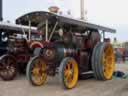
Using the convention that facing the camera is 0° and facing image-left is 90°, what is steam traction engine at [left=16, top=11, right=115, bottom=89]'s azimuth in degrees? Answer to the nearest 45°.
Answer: approximately 45°
